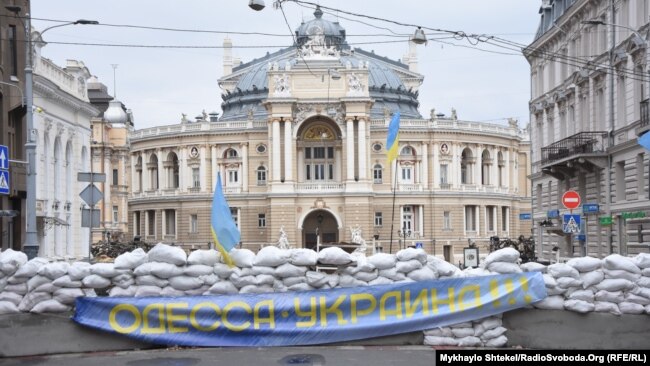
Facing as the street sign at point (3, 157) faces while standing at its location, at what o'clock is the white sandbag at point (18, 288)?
The white sandbag is roughly at 12 o'clock from the street sign.

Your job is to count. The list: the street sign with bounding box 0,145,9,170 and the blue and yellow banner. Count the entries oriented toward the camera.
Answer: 2

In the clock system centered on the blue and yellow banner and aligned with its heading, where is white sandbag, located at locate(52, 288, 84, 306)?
The white sandbag is roughly at 3 o'clock from the blue and yellow banner.

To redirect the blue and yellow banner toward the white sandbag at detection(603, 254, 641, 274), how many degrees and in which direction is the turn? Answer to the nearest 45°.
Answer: approximately 90° to its left

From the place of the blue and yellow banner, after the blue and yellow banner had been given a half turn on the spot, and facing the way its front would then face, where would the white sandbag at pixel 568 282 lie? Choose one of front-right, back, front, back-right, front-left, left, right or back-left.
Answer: right

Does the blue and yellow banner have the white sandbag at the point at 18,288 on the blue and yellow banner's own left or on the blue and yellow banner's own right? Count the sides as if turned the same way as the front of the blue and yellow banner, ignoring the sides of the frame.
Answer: on the blue and yellow banner's own right

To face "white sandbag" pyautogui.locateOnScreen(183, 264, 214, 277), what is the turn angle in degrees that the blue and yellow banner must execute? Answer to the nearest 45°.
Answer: approximately 90° to its right

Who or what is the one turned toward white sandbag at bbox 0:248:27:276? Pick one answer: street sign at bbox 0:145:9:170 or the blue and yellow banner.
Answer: the street sign

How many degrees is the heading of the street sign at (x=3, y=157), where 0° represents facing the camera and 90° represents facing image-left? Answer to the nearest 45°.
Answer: approximately 0°

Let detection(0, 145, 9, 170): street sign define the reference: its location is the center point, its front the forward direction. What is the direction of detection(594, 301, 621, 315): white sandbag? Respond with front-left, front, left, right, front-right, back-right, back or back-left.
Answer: front-left

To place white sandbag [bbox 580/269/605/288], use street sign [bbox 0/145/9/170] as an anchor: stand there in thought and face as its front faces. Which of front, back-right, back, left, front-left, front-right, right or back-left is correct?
front-left

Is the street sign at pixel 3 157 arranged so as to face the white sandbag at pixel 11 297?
yes

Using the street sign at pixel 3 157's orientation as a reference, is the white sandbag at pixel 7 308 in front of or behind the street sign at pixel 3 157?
in front

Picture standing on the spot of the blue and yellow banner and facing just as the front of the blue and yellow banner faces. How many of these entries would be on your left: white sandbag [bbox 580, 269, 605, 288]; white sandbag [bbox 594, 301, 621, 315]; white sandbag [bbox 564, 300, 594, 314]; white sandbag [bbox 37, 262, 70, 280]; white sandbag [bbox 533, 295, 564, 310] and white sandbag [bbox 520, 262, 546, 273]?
5

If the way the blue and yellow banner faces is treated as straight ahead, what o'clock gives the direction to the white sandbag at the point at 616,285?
The white sandbag is roughly at 9 o'clock from the blue and yellow banner.

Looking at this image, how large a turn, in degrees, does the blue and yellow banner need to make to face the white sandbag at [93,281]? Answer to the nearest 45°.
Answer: approximately 90° to its right

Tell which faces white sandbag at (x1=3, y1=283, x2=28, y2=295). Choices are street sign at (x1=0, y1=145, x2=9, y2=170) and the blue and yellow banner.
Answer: the street sign
